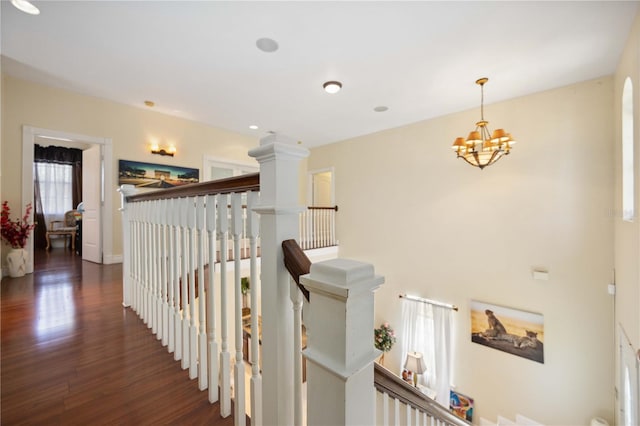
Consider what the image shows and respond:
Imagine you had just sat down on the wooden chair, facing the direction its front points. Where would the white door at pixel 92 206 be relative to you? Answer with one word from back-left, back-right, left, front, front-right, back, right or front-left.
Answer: front-left

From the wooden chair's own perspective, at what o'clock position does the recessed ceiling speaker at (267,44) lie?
The recessed ceiling speaker is roughly at 10 o'clock from the wooden chair.

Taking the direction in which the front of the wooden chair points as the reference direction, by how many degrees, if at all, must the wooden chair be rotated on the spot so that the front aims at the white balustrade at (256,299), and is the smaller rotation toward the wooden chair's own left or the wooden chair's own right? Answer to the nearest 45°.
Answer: approximately 45° to the wooden chair's own left

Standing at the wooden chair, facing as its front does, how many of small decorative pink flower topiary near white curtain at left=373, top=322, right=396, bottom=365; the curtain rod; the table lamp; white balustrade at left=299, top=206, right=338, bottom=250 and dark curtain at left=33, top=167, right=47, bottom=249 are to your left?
4

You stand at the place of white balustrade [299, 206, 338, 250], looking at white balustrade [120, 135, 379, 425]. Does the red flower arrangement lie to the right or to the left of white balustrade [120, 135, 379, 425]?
right

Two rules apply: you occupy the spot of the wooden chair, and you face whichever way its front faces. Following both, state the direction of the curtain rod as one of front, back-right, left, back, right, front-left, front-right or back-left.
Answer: left

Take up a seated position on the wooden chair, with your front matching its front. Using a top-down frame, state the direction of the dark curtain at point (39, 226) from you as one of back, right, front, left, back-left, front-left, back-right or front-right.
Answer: right

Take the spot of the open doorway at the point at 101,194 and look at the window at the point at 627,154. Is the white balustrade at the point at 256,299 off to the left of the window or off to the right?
right

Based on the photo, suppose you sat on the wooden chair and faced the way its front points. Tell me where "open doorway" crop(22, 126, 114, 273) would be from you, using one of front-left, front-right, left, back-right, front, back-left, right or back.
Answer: front-left
